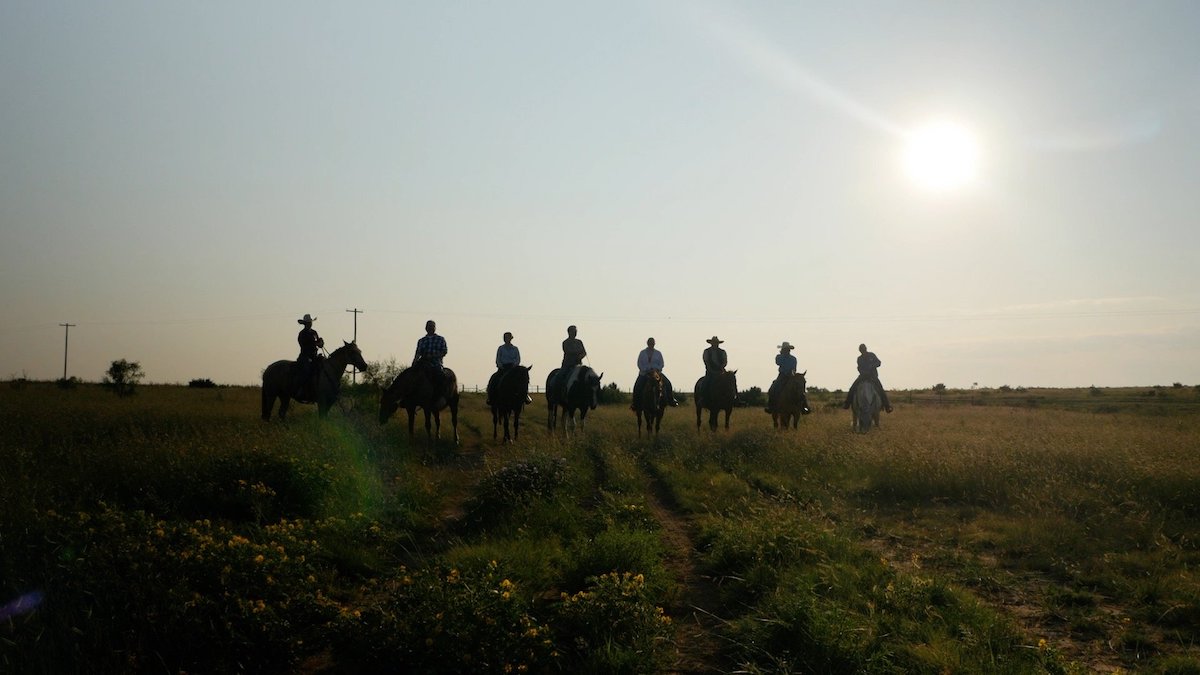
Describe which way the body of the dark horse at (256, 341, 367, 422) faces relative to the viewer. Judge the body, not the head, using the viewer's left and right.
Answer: facing to the right of the viewer

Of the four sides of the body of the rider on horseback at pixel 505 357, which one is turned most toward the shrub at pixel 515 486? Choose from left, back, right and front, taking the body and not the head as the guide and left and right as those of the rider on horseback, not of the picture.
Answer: front

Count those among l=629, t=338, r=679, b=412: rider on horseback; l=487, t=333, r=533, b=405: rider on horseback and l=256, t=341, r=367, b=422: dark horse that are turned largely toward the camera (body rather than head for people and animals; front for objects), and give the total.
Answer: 2

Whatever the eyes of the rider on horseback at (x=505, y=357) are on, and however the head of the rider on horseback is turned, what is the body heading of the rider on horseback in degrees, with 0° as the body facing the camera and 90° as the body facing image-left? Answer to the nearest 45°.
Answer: approximately 0°

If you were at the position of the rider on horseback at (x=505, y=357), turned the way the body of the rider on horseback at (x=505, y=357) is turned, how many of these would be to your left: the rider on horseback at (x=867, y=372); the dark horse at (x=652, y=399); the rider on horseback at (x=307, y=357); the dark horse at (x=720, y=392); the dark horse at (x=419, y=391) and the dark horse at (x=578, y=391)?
4

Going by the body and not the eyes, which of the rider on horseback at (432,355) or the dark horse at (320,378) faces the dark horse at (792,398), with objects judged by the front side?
the dark horse at (320,378)

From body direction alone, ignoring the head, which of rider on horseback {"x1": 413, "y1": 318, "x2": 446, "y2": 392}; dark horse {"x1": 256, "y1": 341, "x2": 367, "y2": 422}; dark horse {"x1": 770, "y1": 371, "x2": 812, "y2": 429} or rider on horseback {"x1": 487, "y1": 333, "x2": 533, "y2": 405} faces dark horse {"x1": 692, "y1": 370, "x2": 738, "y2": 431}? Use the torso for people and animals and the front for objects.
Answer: dark horse {"x1": 256, "y1": 341, "x2": 367, "y2": 422}

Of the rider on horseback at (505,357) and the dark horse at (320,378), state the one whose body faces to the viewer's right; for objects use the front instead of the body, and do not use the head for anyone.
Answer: the dark horse

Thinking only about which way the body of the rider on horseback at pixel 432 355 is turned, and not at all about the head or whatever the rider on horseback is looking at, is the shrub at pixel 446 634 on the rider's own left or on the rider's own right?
on the rider's own left

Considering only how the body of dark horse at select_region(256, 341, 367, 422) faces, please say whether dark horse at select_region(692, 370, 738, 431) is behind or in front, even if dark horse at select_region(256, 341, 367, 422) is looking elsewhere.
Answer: in front

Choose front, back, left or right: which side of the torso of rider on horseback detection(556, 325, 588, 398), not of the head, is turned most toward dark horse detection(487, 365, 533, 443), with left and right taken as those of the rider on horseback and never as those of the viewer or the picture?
right
